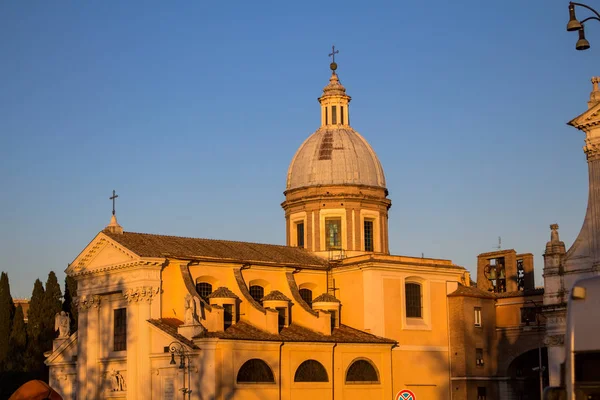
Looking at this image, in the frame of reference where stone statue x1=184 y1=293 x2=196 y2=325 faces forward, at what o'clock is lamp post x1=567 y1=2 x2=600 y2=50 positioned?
The lamp post is roughly at 10 o'clock from the stone statue.

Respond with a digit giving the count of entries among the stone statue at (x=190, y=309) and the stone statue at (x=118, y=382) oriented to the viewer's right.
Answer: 0

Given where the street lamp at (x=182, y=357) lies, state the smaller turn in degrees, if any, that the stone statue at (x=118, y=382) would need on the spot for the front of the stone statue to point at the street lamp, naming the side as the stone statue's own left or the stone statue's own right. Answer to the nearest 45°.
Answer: approximately 90° to the stone statue's own left

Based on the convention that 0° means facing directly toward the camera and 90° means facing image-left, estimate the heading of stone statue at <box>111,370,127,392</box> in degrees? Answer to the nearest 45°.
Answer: approximately 45°

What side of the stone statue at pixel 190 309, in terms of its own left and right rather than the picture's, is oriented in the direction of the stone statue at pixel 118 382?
right

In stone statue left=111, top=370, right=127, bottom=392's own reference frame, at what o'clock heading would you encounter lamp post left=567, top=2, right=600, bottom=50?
The lamp post is roughly at 10 o'clock from the stone statue.

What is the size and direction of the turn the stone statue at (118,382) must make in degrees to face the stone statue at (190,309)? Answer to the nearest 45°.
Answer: approximately 90° to its left
